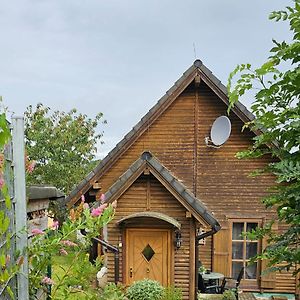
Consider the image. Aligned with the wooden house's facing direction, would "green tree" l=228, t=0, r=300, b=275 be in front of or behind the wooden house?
in front

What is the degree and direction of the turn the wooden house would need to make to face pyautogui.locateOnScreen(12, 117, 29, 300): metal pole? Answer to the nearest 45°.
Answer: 0° — it already faces it

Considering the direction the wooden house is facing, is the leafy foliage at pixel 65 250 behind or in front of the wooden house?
in front

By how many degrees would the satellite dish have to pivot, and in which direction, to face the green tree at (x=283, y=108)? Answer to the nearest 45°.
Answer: approximately 45° to its left

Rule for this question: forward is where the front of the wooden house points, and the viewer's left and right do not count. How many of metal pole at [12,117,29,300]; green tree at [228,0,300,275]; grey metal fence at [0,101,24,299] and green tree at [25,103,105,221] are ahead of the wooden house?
3

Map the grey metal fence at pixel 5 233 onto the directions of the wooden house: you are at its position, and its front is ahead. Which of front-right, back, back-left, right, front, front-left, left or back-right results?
front

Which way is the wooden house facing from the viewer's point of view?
toward the camera
